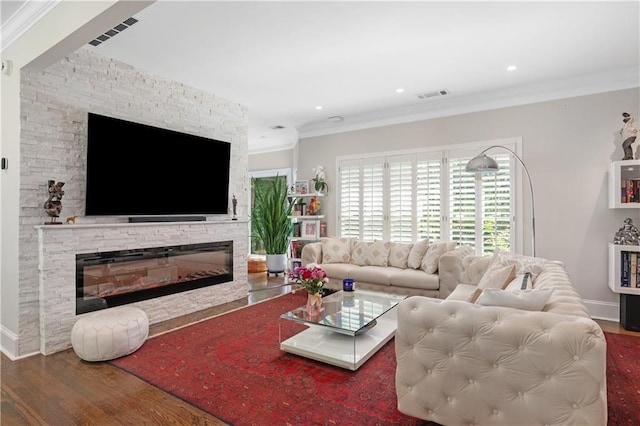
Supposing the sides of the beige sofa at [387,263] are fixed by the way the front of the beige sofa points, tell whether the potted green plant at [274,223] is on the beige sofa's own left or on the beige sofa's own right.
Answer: on the beige sofa's own right

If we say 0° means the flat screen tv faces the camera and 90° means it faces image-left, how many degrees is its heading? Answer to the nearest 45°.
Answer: approximately 315°

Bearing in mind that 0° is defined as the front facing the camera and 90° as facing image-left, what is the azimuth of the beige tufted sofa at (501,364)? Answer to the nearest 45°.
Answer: approximately 90°

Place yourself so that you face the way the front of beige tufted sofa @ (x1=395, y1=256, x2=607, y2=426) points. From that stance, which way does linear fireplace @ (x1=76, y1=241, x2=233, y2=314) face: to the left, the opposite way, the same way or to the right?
the opposite way

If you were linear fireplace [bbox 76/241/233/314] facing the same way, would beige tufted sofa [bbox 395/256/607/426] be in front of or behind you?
in front

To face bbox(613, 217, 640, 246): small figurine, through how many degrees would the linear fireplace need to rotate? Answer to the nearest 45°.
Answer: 0° — it already faces it

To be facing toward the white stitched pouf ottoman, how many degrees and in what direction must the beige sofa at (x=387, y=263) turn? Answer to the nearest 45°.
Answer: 0° — it already faces it

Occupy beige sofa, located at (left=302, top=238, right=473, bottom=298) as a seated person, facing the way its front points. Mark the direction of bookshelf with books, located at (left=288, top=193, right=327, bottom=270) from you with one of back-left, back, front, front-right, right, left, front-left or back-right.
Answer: right

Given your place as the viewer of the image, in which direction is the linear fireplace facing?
facing the viewer and to the right of the viewer

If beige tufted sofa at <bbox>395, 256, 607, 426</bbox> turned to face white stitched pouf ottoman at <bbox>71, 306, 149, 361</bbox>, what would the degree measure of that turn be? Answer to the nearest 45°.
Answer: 0° — it already faces it

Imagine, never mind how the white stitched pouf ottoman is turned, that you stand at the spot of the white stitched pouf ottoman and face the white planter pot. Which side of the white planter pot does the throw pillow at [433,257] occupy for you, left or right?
right
